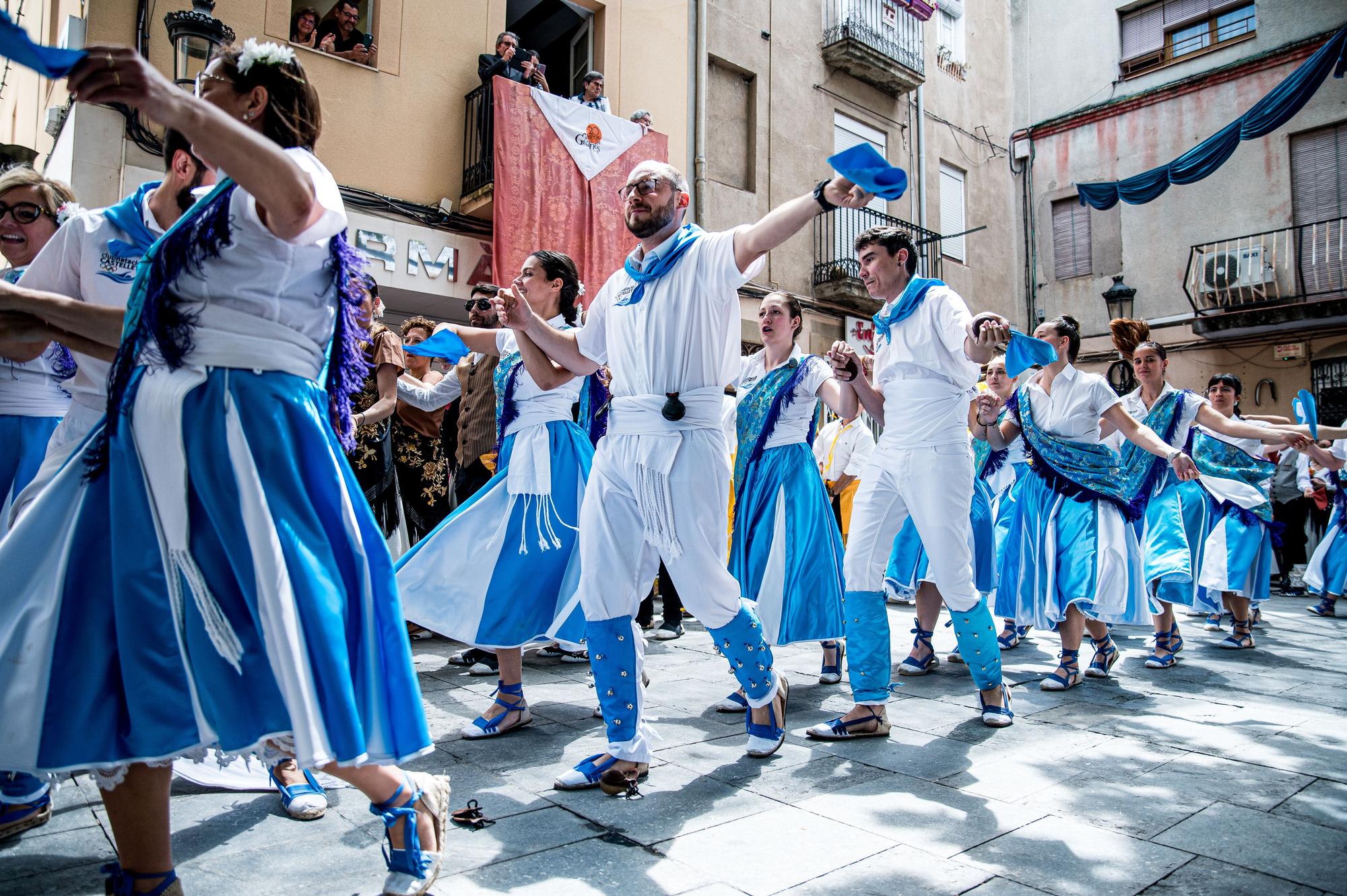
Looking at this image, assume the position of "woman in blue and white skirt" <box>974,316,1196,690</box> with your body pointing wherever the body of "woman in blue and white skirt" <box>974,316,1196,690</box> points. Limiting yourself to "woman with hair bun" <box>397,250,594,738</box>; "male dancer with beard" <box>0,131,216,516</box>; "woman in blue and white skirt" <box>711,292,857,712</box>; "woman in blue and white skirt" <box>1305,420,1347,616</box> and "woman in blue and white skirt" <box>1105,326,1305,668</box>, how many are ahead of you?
3

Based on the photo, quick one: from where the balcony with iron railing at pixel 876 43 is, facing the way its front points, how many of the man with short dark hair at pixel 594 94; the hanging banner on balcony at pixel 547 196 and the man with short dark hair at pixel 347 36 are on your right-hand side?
3

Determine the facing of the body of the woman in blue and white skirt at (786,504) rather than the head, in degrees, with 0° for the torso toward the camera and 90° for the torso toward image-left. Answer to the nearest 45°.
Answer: approximately 45°

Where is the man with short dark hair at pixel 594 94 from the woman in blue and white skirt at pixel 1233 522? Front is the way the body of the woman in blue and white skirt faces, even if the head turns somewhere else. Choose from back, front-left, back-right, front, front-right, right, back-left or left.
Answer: front-right

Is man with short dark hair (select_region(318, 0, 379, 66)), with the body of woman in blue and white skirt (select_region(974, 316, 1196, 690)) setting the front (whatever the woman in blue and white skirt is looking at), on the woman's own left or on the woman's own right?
on the woman's own right

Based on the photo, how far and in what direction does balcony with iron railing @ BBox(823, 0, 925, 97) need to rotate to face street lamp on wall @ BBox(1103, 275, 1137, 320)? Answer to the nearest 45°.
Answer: approximately 45° to its left

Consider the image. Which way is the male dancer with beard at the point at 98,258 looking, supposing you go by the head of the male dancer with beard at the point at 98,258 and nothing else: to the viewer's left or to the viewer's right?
to the viewer's right

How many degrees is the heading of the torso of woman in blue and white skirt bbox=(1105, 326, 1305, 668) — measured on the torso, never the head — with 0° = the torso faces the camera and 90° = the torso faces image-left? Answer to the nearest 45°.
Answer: approximately 45°
